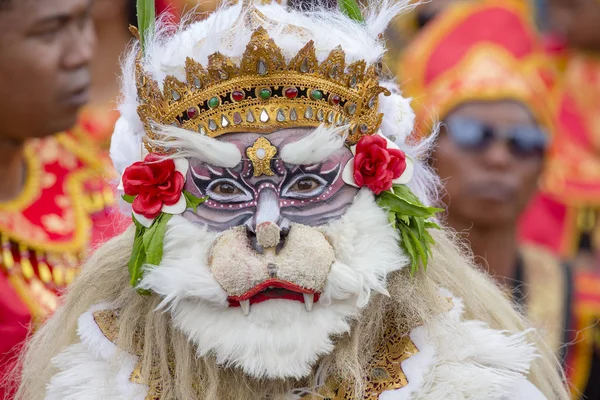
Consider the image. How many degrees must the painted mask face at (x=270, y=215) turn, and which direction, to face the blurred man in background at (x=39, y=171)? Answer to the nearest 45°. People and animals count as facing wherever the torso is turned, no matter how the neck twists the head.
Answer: approximately 135° to its right

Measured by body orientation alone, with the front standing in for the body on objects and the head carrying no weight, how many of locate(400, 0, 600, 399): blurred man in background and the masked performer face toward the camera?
2

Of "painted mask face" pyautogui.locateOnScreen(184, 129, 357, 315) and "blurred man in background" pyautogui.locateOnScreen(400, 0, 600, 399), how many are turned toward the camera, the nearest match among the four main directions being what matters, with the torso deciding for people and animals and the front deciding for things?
2

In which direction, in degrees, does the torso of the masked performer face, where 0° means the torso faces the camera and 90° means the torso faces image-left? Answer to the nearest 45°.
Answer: approximately 0°
